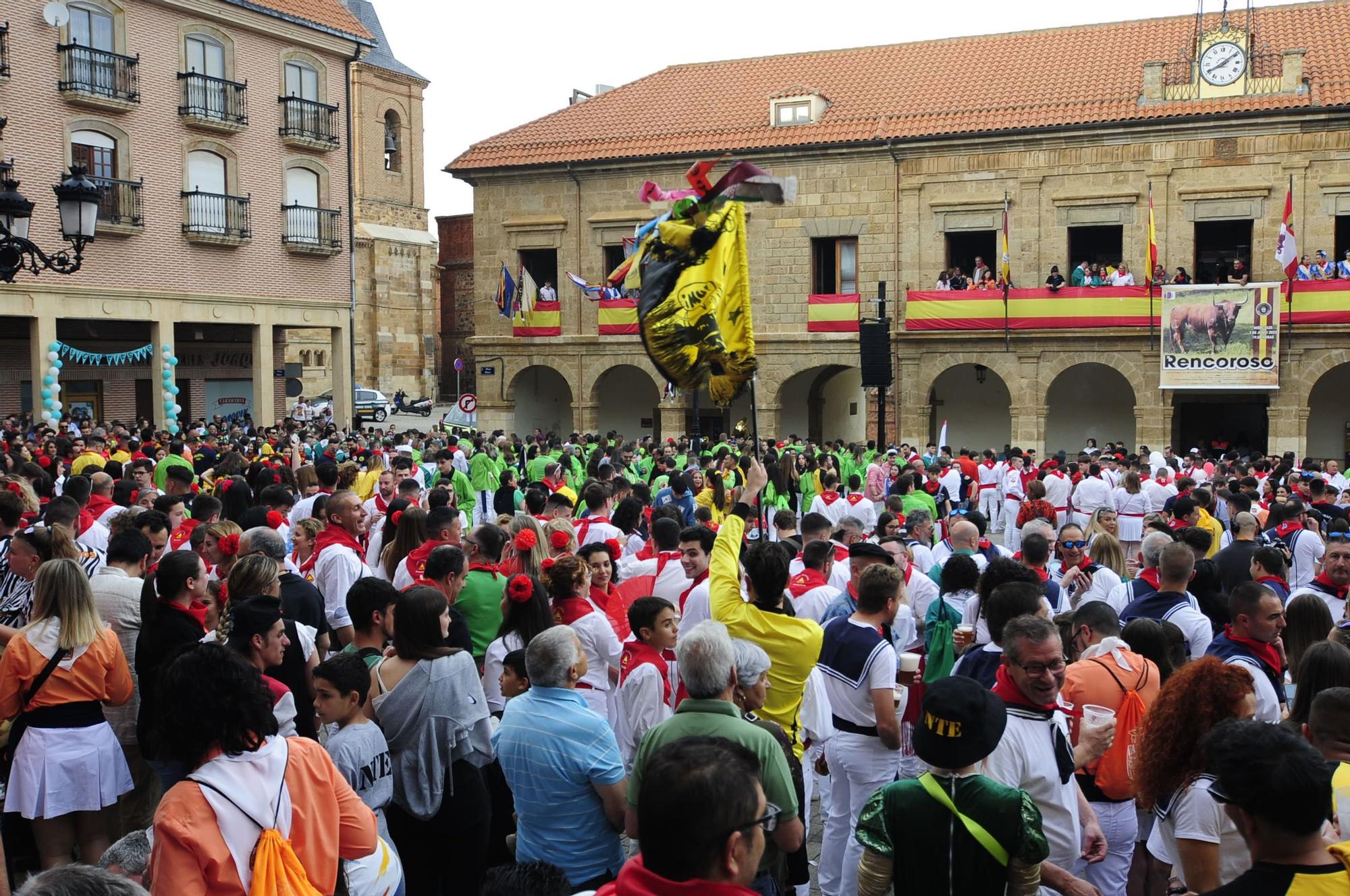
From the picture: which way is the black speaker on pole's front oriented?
toward the camera

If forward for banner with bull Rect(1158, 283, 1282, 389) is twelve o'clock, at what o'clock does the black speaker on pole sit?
The black speaker on pole is roughly at 2 o'clock from the banner with bull.

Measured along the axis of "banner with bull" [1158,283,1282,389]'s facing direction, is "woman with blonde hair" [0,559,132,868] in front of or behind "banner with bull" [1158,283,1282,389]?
in front

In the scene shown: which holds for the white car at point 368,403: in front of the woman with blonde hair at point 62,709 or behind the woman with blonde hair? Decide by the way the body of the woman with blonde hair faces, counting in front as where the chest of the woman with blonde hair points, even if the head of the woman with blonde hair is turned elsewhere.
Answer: in front

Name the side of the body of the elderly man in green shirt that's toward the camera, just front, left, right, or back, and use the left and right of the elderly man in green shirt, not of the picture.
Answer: back

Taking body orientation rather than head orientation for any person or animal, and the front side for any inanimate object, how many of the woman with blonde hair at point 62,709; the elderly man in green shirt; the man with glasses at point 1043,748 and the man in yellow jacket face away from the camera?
3

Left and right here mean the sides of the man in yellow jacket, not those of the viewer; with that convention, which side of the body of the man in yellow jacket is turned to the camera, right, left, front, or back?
back

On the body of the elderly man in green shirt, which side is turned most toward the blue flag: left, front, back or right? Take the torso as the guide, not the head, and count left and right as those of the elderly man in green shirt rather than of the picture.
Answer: front

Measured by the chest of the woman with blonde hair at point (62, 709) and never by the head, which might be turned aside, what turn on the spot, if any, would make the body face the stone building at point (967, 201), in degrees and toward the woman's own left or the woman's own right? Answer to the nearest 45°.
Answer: approximately 45° to the woman's own right

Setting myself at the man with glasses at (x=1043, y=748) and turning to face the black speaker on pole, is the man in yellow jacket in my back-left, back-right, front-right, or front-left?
front-left

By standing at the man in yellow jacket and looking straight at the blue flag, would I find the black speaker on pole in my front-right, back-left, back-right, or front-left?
front-right

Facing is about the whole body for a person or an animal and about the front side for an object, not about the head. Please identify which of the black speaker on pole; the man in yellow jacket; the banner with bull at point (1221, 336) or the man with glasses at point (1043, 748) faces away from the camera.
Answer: the man in yellow jacket

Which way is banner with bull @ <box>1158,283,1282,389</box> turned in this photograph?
toward the camera

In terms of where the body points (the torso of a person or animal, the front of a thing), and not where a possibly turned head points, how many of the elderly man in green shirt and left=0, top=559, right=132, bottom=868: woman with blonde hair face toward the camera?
0

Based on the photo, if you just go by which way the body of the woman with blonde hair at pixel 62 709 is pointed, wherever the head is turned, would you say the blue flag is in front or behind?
in front
